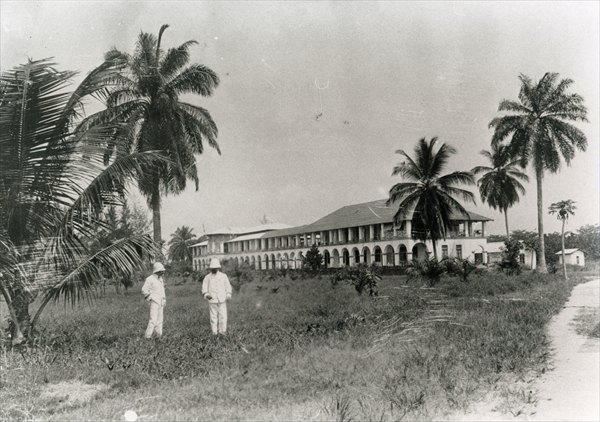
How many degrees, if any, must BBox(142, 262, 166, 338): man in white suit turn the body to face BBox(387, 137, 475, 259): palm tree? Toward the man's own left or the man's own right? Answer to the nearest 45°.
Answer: approximately 90° to the man's own left

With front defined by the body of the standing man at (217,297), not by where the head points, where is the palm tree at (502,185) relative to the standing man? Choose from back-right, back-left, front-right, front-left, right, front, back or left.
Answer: back-left

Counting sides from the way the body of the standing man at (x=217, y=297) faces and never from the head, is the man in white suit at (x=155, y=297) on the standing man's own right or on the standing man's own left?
on the standing man's own right

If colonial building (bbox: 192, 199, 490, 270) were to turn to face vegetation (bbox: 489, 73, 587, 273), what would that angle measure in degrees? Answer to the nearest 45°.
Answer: approximately 45° to its left

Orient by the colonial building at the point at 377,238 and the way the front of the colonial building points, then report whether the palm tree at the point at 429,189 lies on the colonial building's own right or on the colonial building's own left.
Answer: on the colonial building's own left

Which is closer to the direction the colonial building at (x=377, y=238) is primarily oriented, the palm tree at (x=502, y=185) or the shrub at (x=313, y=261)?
the shrub

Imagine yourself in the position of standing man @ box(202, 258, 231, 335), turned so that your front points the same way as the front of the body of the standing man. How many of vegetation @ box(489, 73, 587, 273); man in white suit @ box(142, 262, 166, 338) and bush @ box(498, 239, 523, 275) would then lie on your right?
1

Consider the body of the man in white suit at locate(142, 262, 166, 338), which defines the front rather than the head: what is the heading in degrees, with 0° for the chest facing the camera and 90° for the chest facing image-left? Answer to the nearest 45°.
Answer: approximately 315°

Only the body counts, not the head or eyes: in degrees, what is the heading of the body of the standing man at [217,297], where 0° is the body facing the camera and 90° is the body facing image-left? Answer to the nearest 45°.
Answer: approximately 0°

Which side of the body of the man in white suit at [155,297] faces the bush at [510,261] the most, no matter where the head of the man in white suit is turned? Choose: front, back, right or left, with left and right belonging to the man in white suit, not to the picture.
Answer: left
